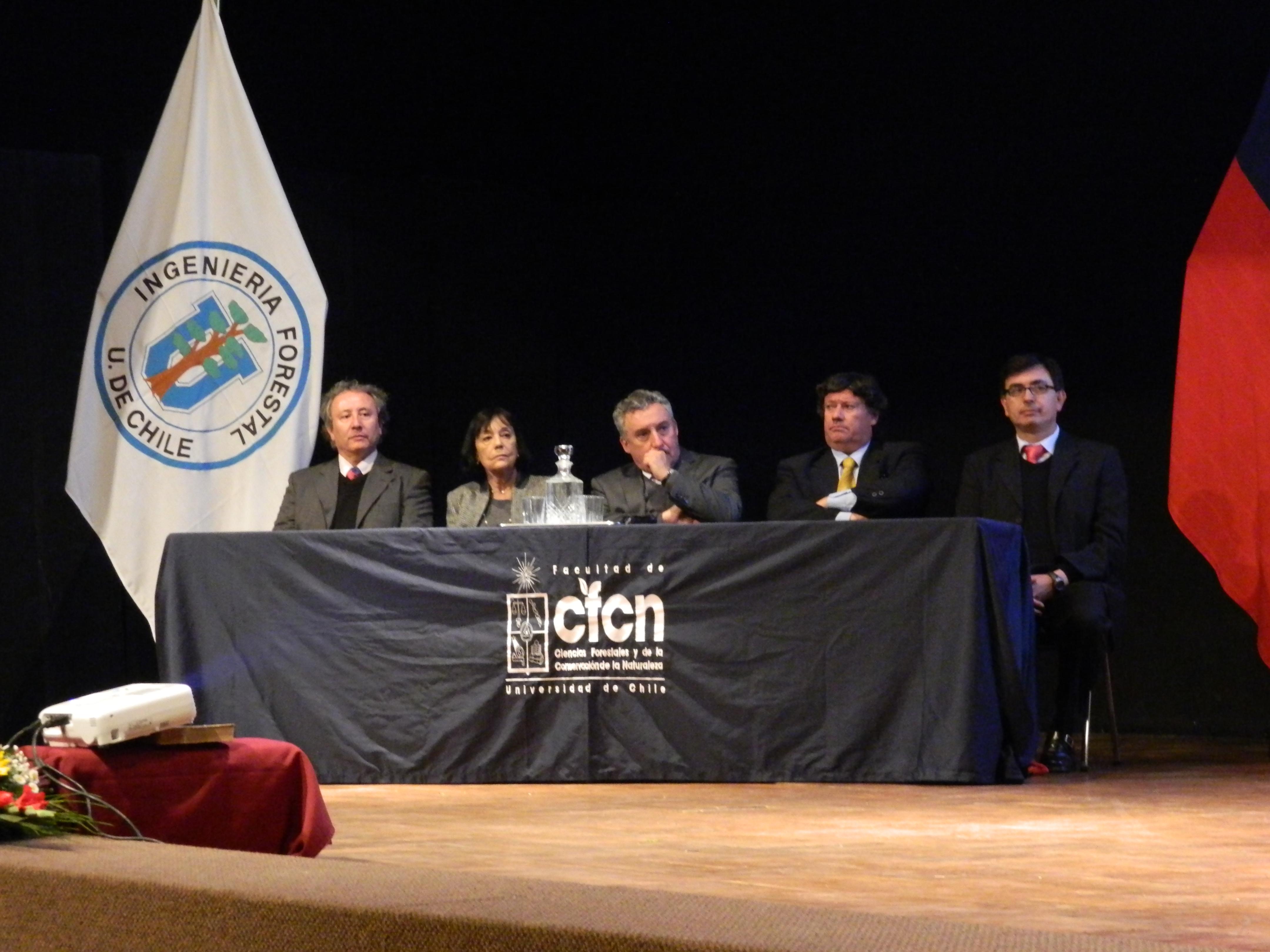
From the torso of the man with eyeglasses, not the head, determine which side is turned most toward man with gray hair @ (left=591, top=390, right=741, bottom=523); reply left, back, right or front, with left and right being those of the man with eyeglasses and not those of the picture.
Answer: right

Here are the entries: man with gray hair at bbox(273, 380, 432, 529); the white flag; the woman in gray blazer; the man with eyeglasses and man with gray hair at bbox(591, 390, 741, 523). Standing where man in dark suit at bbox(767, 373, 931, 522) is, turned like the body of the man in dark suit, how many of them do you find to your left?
1

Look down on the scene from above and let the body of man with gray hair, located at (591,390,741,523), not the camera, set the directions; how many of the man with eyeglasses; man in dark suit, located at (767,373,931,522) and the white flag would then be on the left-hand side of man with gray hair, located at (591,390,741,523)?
2

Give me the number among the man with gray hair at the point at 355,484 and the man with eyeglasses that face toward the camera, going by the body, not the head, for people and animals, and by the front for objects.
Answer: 2

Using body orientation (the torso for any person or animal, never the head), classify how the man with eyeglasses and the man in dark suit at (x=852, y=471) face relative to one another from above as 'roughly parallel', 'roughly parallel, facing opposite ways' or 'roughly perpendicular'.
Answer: roughly parallel

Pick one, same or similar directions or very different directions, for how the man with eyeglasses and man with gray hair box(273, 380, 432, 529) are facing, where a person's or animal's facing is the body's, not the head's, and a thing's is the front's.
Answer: same or similar directions

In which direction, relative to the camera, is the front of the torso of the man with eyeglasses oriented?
toward the camera

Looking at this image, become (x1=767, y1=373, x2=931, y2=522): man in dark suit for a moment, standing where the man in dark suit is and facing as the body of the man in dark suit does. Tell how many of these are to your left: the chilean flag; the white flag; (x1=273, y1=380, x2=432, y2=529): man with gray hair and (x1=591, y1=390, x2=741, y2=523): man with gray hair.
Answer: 1

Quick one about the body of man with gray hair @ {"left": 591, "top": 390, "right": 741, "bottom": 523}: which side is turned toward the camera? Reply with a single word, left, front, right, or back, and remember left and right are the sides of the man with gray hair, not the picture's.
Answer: front

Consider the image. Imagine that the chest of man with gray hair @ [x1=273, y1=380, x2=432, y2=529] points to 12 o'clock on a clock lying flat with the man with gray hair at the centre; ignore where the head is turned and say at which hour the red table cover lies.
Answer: The red table cover is roughly at 12 o'clock from the man with gray hair.

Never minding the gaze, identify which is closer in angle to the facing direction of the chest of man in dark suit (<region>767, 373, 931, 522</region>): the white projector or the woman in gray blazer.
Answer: the white projector

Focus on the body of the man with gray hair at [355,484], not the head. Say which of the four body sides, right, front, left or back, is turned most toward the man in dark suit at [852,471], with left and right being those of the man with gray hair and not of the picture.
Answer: left

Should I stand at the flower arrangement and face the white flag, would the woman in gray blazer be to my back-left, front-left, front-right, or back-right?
front-right

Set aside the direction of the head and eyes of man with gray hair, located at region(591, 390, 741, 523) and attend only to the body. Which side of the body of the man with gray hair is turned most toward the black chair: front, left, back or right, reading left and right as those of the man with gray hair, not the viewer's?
left

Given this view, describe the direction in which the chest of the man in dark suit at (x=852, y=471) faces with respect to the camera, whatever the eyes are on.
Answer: toward the camera

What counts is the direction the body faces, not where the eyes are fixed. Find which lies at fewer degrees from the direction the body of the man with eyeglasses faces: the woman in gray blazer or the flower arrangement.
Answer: the flower arrangement

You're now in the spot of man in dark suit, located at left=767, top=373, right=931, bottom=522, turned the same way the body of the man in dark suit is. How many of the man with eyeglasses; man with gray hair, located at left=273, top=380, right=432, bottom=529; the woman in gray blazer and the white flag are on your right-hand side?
3

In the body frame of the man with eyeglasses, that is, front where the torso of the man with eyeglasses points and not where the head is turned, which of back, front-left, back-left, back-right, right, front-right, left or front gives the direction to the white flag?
right
